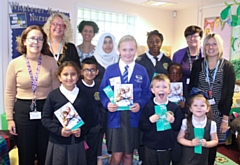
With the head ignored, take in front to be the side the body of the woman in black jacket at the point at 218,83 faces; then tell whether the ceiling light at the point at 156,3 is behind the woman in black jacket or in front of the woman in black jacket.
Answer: behind

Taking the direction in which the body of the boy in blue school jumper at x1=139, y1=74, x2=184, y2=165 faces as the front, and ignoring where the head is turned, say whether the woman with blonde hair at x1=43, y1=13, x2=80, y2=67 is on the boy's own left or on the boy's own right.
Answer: on the boy's own right

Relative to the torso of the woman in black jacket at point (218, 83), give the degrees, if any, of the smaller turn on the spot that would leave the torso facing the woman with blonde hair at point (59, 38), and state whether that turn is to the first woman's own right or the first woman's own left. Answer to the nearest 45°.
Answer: approximately 90° to the first woman's own right

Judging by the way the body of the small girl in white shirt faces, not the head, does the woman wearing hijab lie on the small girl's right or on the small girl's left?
on the small girl's right

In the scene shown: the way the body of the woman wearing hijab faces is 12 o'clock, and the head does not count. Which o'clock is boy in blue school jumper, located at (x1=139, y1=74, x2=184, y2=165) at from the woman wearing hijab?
The boy in blue school jumper is roughly at 11 o'clock from the woman wearing hijab.
